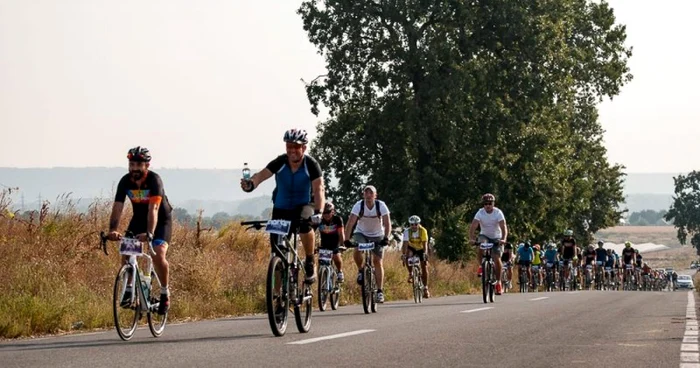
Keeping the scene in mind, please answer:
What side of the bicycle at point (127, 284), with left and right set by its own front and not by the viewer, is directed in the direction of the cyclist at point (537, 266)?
back

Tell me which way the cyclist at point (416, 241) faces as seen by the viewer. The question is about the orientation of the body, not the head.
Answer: toward the camera

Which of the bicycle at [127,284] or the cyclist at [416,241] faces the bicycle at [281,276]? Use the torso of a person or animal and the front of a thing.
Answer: the cyclist

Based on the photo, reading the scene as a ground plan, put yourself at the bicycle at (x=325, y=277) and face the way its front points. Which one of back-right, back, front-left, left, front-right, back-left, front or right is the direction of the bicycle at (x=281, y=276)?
front-left

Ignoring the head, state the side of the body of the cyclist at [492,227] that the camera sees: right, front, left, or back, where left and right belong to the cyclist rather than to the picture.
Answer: front

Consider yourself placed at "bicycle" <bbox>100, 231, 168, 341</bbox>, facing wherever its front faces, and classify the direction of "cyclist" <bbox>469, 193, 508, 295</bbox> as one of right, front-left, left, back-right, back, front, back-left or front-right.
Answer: back

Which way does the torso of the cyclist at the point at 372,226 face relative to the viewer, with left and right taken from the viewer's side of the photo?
facing the viewer

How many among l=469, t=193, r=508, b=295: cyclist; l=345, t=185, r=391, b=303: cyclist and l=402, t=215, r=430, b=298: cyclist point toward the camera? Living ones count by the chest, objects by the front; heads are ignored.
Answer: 3

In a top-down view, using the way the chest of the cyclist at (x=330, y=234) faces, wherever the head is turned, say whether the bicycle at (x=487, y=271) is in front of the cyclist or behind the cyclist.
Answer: behind

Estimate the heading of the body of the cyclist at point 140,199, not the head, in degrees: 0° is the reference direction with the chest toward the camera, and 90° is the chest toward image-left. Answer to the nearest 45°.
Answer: approximately 45°

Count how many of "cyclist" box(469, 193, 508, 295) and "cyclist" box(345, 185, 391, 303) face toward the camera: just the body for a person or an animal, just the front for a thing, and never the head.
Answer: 2

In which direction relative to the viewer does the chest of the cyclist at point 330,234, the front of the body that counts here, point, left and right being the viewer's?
facing the viewer and to the left of the viewer

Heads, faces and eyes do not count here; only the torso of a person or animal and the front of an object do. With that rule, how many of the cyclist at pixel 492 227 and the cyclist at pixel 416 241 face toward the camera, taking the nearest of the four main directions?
2

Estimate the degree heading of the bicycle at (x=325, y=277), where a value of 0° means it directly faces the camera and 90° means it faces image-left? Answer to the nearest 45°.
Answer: approximately 45°
